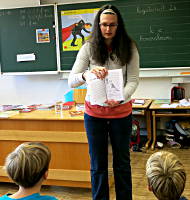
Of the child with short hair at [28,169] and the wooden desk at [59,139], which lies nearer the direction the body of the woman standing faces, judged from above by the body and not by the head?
the child with short hair

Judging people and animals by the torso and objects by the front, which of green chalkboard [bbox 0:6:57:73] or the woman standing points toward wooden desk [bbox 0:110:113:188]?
the green chalkboard

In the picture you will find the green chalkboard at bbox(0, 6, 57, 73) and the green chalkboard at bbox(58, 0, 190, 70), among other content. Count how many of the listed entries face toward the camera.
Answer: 2

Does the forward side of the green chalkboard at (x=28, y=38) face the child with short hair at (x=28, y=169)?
yes

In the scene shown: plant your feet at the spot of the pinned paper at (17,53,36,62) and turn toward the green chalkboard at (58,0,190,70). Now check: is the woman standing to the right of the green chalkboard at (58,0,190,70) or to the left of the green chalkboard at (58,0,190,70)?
right

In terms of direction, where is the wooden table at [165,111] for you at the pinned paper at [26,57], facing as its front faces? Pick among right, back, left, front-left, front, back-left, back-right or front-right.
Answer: front-left

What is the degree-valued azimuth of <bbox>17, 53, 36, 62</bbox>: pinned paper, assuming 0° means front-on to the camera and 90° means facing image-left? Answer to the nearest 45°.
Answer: approximately 0°

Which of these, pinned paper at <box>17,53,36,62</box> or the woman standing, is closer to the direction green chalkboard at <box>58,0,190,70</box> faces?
the woman standing
